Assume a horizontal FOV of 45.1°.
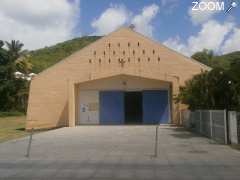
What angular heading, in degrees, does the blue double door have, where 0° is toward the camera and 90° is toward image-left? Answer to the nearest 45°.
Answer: approximately 0°

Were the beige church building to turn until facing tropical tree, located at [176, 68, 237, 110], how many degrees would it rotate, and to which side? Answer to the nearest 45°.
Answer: approximately 45° to its left

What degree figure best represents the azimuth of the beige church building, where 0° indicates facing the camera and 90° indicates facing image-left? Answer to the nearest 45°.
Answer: approximately 0°
